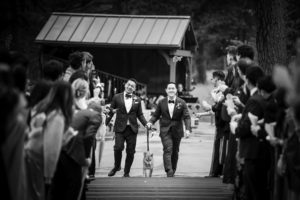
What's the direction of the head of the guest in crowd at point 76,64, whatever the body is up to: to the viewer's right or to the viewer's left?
to the viewer's right

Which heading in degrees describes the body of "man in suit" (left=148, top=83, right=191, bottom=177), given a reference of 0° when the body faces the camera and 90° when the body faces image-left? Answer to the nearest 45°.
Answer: approximately 0°

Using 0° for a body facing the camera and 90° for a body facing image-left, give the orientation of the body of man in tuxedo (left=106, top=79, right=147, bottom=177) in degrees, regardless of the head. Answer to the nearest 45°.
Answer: approximately 0°

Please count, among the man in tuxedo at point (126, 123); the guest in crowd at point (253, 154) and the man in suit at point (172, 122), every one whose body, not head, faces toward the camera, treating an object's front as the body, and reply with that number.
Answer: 2

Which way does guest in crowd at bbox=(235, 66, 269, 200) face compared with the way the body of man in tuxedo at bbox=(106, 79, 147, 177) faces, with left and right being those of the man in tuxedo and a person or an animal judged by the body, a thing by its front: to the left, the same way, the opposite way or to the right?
to the right

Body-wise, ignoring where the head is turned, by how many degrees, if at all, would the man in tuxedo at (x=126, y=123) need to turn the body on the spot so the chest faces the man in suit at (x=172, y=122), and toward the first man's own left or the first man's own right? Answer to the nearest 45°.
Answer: approximately 90° to the first man's own left

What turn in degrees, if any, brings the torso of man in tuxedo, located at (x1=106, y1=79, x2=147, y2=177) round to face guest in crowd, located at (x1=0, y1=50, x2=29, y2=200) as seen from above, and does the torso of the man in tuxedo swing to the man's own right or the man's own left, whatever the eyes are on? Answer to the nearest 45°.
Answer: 0° — they already face them

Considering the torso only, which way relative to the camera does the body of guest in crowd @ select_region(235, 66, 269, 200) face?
to the viewer's left

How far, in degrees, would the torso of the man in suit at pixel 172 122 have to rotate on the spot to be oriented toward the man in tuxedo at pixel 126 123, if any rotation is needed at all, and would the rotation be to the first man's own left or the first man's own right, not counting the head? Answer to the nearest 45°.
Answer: approximately 90° to the first man's own right
